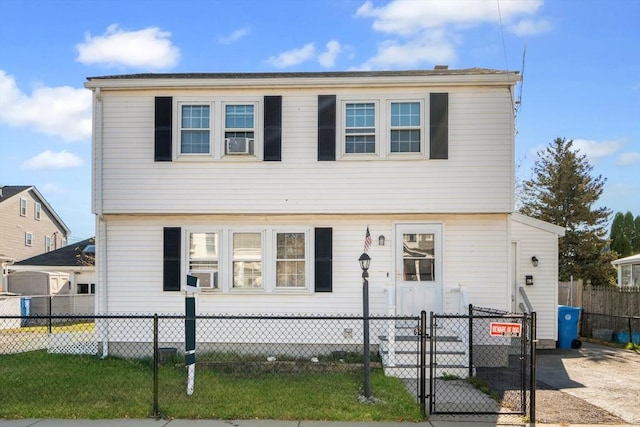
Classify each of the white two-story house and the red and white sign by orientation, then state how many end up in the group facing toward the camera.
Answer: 2

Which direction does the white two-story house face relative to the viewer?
toward the camera

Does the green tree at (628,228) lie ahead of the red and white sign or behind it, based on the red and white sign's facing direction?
behind

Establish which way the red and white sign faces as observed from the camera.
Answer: facing the viewer

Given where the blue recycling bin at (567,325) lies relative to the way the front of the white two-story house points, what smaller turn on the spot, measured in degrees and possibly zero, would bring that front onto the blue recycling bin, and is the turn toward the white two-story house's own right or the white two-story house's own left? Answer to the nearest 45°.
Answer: approximately 135° to the white two-story house's own left

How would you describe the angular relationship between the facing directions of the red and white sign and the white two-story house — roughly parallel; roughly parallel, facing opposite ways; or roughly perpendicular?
roughly parallel
